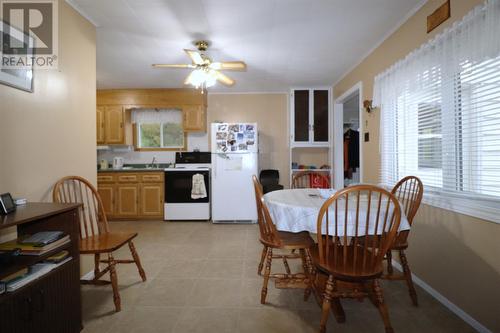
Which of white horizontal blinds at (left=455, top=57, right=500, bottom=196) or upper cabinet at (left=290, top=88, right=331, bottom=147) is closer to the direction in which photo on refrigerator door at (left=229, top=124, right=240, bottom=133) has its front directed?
the white horizontal blinds

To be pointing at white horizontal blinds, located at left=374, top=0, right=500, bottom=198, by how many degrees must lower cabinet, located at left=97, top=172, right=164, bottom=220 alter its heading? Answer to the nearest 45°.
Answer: approximately 45° to its left

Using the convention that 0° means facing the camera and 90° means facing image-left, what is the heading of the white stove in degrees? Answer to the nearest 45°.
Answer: approximately 0°

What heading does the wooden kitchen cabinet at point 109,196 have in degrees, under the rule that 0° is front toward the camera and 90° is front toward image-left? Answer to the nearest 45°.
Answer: approximately 0°

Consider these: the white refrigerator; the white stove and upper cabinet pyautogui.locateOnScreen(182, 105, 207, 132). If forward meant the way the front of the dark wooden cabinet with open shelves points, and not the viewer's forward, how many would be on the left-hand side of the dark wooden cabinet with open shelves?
3

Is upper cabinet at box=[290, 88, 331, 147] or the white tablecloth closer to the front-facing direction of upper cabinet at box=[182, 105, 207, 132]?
the white tablecloth

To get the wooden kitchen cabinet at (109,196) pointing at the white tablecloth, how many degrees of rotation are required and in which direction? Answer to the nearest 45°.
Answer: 0° — it already faces it

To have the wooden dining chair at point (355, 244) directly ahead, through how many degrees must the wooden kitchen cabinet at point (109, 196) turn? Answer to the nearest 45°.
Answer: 0° — it already faces it

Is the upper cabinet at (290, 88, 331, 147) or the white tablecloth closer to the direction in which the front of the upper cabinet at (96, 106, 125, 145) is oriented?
the white tablecloth
